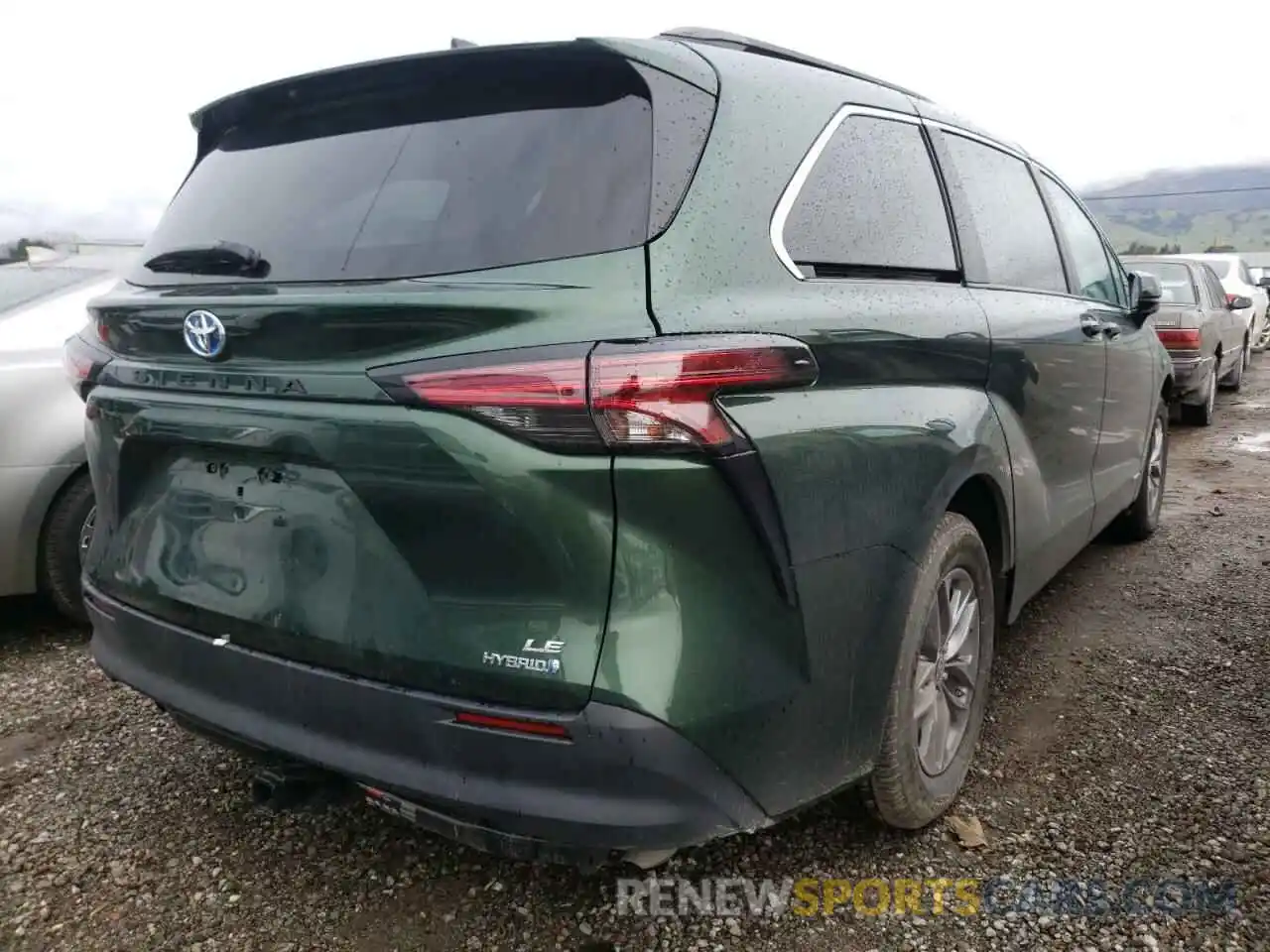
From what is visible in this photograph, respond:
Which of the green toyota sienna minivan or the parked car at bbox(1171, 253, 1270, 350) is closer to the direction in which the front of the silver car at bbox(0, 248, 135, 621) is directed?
the parked car

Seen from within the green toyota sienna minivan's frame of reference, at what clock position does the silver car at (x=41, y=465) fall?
The silver car is roughly at 9 o'clock from the green toyota sienna minivan.

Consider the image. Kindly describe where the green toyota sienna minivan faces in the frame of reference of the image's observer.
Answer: facing away from the viewer and to the right of the viewer

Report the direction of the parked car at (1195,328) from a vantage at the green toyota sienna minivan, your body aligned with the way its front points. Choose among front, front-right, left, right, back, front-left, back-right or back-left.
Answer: front

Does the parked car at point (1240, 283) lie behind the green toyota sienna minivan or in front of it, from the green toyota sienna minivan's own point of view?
in front

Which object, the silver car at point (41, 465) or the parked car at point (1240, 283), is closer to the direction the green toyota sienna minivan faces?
the parked car

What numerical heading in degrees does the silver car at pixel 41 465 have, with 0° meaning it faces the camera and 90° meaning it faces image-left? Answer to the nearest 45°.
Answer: approximately 225°

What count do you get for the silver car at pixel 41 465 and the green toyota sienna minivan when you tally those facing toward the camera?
0
